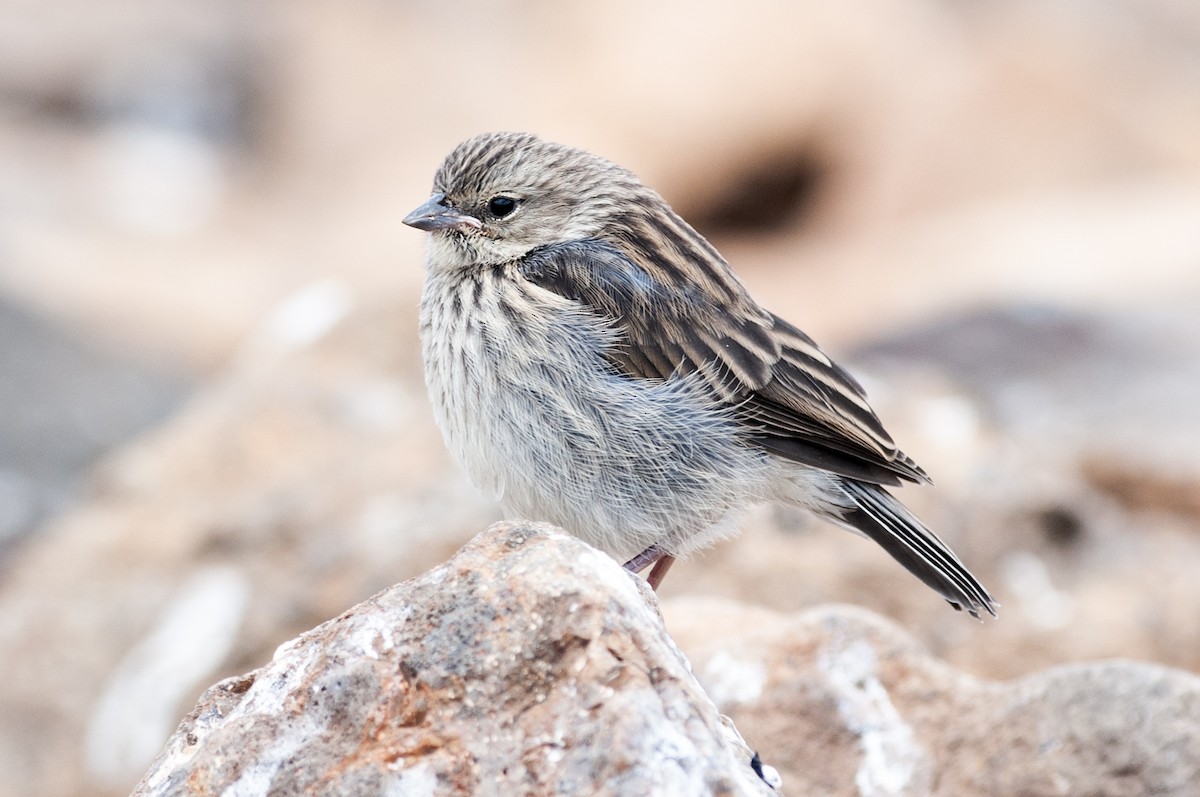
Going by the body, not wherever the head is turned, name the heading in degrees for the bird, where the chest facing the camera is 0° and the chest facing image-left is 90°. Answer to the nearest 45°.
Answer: approximately 90°

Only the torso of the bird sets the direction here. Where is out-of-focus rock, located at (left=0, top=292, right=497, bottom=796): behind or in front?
in front

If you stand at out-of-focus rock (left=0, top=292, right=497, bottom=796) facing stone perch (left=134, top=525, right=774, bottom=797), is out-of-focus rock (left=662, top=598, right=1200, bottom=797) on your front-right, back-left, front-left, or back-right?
front-left
